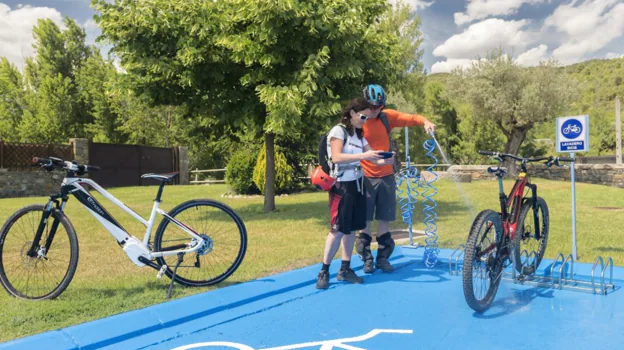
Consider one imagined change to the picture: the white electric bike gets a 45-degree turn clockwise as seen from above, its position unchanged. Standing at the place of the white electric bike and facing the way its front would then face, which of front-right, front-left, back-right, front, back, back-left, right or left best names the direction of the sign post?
back-right

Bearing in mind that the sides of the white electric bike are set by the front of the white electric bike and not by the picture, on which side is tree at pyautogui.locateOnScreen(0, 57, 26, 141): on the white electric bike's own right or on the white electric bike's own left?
on the white electric bike's own right

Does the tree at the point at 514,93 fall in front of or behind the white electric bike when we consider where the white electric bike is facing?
behind

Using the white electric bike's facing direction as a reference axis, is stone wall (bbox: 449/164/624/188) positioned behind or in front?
behind

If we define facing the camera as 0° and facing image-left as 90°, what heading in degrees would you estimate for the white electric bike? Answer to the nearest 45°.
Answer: approximately 90°

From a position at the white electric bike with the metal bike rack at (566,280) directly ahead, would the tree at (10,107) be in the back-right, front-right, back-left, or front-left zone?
back-left

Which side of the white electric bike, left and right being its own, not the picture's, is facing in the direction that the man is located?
back

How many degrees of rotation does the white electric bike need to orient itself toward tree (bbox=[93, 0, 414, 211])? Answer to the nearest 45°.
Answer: approximately 135° to its right

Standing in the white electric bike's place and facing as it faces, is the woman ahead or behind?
behind

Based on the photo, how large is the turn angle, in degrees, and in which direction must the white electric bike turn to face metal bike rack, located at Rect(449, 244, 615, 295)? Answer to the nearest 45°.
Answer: approximately 180°

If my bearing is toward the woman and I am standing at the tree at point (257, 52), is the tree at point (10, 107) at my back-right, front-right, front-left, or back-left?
back-right

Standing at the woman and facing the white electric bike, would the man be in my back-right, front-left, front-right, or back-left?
back-right
